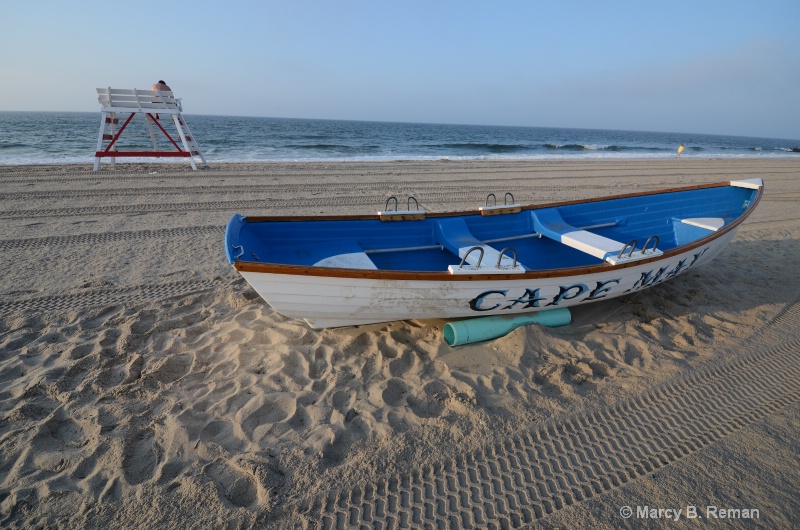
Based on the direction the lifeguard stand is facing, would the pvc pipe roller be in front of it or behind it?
behind

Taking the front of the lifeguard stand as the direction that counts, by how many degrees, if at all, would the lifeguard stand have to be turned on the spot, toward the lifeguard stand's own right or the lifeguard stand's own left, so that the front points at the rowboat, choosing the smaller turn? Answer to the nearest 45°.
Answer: approximately 180°

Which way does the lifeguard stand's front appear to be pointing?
away from the camera
